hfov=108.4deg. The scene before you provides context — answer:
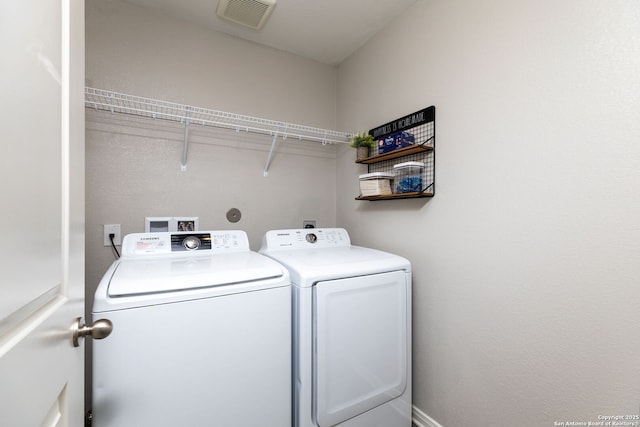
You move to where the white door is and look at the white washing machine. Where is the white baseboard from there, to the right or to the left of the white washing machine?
right

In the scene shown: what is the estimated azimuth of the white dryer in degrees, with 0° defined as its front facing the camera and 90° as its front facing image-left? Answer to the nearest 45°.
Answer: approximately 315°

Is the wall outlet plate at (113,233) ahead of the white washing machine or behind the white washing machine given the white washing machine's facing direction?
behind

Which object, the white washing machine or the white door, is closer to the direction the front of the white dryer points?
the white door

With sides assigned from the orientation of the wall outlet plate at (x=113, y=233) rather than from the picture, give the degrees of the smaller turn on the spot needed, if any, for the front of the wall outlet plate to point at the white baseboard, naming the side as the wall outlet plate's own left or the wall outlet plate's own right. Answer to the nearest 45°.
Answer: approximately 45° to the wall outlet plate's own left

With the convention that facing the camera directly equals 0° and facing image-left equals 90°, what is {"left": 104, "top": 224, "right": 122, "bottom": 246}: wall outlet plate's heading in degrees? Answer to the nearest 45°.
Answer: approximately 0°

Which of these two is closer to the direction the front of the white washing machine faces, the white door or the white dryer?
the white door

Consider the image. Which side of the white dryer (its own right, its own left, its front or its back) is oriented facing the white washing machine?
right

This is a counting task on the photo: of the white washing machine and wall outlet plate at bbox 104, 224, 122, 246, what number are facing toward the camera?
2
